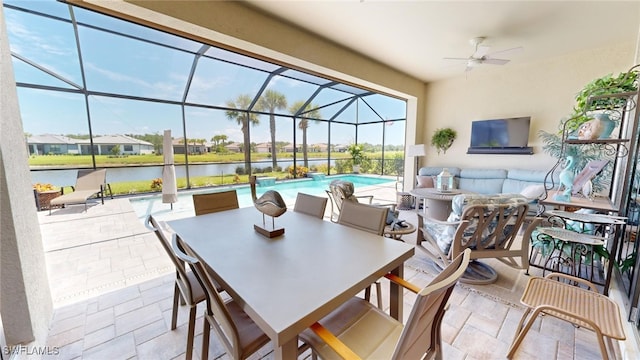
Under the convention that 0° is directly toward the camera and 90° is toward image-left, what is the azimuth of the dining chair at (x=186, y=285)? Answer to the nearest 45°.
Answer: approximately 225°

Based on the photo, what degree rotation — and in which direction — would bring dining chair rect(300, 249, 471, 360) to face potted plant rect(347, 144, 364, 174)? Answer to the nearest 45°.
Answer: approximately 45° to its right

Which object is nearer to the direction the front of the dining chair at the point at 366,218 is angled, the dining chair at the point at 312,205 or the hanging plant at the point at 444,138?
the dining chair

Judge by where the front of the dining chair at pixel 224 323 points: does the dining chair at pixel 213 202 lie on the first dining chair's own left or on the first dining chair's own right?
on the first dining chair's own left

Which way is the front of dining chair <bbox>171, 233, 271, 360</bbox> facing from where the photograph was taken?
facing away from the viewer and to the right of the viewer

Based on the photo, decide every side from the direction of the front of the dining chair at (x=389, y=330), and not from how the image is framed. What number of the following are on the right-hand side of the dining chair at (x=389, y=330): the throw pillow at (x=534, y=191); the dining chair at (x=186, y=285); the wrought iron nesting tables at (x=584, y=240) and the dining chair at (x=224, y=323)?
2

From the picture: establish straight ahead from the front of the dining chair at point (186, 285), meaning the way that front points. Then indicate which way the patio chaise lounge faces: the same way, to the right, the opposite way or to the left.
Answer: the opposite way

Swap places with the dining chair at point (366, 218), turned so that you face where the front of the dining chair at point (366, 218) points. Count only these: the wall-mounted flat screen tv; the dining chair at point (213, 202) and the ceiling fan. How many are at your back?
2

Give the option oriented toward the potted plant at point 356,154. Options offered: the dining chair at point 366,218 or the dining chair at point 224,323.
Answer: the dining chair at point 224,323
